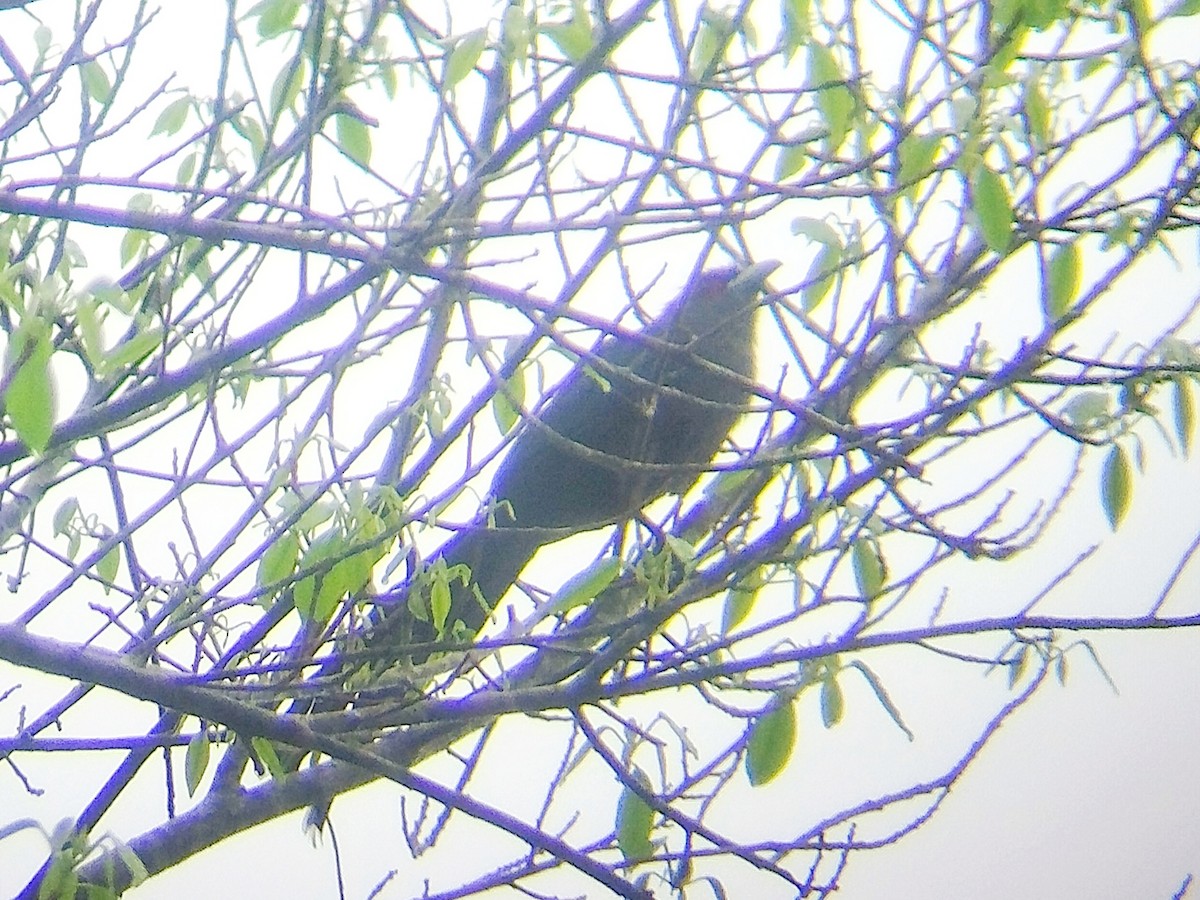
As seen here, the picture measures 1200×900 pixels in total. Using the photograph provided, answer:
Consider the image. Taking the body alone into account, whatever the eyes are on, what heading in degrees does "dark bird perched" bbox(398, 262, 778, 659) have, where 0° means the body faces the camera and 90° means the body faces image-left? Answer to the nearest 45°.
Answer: approximately 270°
